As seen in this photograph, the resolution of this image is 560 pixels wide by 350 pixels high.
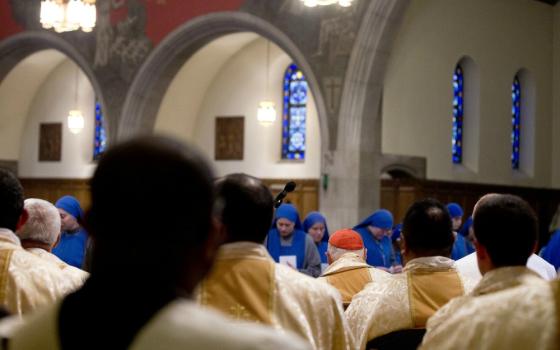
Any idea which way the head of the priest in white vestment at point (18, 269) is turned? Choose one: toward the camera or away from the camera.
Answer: away from the camera

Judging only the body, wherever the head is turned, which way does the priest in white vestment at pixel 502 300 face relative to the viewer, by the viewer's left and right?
facing away from the viewer and to the left of the viewer

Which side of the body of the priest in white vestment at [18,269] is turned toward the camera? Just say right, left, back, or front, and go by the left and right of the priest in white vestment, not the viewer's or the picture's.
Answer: back

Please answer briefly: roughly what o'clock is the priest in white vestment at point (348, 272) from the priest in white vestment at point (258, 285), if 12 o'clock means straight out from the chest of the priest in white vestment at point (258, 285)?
the priest in white vestment at point (348, 272) is roughly at 2 o'clock from the priest in white vestment at point (258, 285).

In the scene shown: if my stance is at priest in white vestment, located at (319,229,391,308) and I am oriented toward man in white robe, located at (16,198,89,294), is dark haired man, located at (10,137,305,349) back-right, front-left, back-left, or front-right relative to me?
front-left

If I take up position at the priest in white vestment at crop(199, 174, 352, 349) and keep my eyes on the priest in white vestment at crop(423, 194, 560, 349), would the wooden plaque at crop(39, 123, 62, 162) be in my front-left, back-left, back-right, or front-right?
back-left

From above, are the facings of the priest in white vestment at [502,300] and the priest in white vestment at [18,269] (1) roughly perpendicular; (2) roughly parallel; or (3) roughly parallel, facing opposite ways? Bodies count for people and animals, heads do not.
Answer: roughly parallel

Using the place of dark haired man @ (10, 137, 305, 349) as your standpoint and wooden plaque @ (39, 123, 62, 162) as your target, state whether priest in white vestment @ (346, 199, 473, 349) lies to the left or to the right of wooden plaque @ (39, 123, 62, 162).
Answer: right

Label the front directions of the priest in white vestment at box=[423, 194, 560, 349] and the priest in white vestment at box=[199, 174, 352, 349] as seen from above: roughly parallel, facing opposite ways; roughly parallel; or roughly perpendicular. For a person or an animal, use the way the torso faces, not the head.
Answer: roughly parallel

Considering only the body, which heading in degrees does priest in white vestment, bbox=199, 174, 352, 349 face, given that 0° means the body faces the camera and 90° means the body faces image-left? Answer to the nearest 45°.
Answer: approximately 135°

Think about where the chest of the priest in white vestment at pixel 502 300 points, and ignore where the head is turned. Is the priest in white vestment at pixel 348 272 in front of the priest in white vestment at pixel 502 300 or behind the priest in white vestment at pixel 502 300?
in front

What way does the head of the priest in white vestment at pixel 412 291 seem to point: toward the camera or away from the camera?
away from the camera

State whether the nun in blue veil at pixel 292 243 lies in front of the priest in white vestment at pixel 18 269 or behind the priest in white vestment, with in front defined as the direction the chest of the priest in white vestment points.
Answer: in front

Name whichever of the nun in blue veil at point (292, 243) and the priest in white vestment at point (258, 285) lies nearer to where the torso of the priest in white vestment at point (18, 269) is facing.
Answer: the nun in blue veil

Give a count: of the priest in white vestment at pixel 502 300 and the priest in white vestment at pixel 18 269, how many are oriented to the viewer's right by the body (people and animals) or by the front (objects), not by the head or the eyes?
0

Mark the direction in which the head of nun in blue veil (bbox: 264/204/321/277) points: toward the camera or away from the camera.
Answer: toward the camera

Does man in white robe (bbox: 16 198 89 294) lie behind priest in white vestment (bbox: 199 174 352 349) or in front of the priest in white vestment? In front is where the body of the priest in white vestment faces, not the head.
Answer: in front
